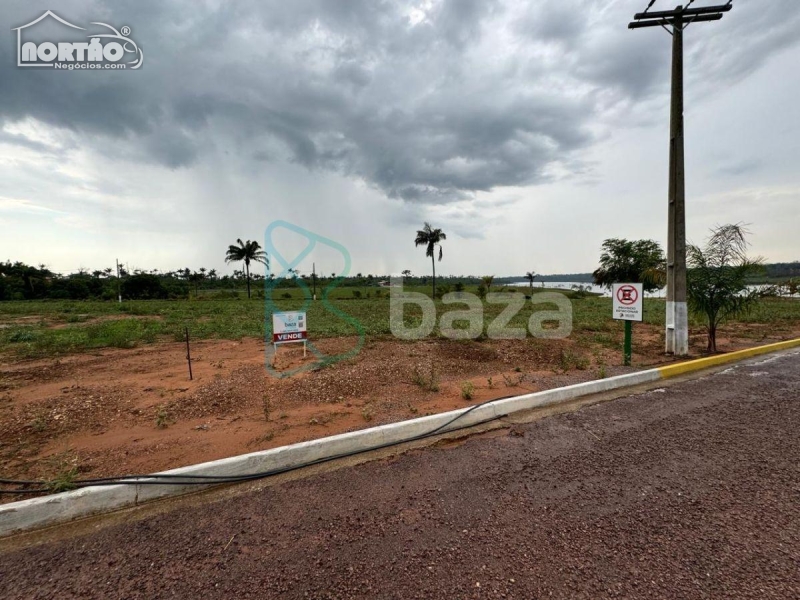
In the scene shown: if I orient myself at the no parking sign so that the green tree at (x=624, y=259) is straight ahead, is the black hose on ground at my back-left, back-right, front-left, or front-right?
back-left

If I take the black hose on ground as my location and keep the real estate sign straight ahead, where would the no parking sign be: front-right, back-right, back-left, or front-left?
front-right

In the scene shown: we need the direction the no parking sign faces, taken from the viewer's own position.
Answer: facing the viewer

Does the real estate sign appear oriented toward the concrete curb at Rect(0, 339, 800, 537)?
yes

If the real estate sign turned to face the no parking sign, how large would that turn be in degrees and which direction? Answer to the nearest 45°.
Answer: approximately 90° to its left

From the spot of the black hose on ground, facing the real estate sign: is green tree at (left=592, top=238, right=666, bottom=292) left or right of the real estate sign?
right

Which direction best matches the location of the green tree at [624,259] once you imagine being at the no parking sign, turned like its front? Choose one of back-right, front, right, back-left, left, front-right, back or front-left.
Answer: back

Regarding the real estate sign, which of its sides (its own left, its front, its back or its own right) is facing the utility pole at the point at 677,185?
left

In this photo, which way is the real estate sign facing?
toward the camera

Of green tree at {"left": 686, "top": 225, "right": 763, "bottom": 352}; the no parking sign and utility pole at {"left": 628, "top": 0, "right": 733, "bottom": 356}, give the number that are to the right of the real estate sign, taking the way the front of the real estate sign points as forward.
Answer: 0

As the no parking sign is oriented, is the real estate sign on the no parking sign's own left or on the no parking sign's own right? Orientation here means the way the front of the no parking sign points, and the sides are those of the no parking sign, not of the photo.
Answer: on the no parking sign's own right

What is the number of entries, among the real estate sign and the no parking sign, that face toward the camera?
2

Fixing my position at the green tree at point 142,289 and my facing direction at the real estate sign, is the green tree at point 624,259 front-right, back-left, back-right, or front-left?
front-left
